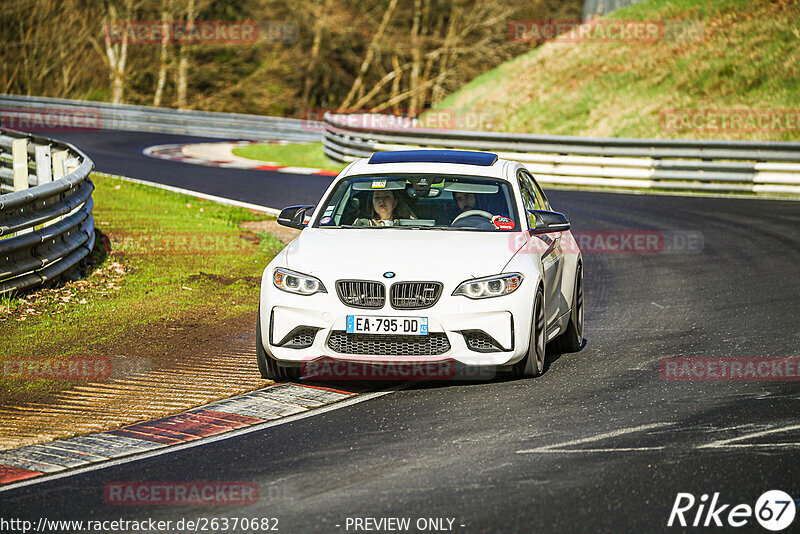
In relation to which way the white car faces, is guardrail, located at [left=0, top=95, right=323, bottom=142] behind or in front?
behind

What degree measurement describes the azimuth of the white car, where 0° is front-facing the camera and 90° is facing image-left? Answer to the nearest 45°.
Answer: approximately 0°

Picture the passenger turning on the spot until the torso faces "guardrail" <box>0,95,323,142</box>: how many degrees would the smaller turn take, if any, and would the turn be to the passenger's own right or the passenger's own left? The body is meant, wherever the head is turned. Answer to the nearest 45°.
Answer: approximately 180°

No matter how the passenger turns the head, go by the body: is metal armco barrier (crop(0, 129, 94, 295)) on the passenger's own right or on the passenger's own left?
on the passenger's own right
